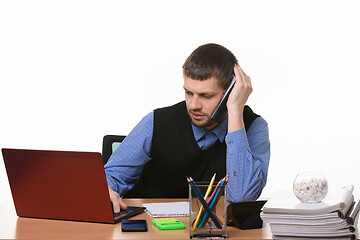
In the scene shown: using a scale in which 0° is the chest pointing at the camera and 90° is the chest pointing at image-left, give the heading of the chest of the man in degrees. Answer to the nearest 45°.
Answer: approximately 0°

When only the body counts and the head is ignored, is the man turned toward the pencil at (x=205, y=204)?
yes

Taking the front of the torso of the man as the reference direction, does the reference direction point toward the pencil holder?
yes

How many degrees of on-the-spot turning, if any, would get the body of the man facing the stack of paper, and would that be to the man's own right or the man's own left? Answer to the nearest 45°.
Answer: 0° — they already face it
